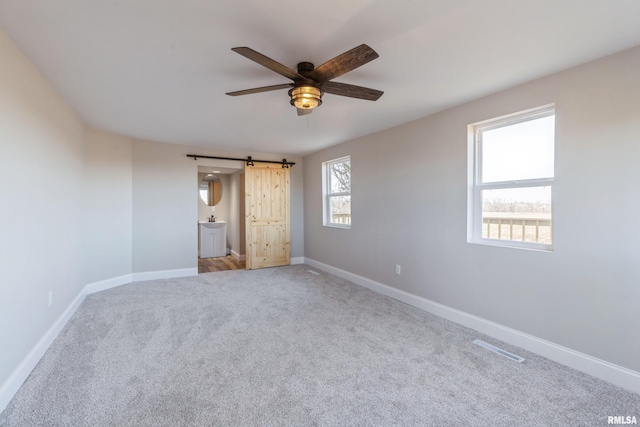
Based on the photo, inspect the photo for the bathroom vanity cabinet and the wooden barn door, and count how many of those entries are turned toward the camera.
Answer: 2

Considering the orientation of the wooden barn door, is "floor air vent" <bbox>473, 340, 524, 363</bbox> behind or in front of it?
in front

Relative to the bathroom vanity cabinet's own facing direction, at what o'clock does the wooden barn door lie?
The wooden barn door is roughly at 11 o'clock from the bathroom vanity cabinet.

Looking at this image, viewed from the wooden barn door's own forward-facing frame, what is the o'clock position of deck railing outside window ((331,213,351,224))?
The deck railing outside window is roughly at 10 o'clock from the wooden barn door.

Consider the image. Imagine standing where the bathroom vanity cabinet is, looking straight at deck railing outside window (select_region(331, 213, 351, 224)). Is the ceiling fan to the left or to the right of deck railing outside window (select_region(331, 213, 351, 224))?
right

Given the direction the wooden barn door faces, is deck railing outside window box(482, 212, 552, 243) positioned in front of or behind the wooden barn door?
in front

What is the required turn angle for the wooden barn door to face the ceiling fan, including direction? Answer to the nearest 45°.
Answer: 0° — it already faces it

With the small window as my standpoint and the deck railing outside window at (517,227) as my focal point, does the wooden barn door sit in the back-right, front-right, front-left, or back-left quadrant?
back-right
